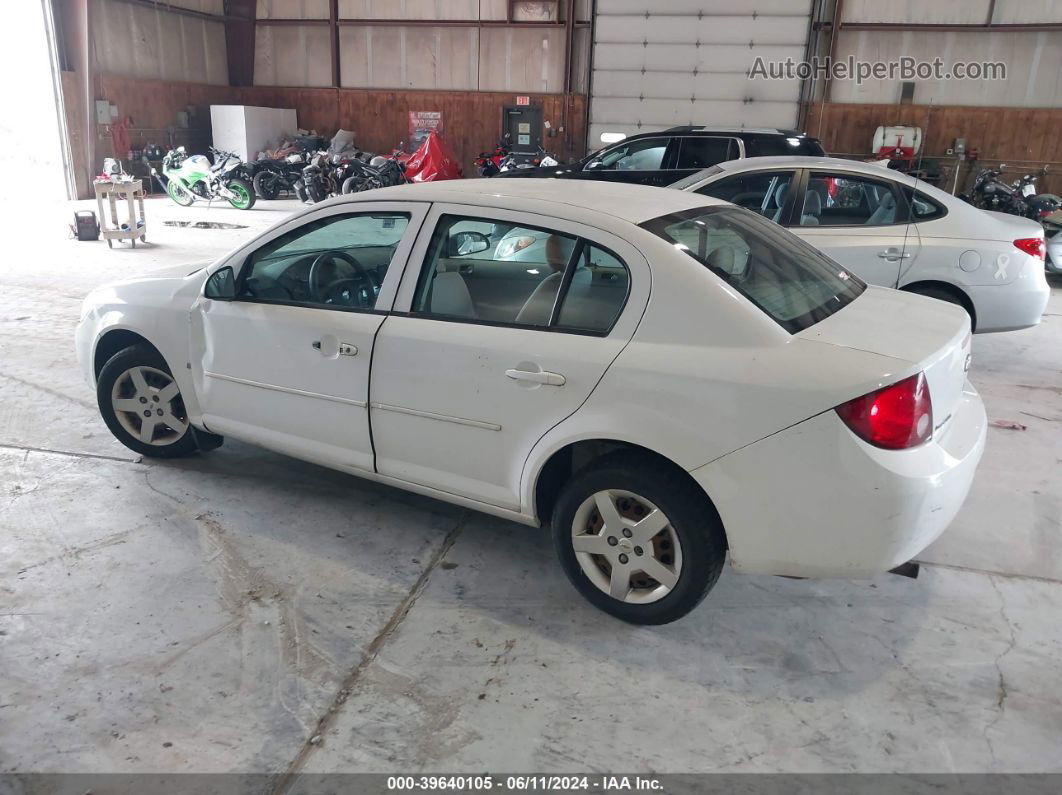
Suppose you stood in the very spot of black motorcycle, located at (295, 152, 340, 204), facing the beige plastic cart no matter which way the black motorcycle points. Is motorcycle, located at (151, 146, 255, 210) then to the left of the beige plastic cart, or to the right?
right

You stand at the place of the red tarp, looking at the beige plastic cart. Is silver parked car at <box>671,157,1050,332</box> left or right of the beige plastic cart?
left

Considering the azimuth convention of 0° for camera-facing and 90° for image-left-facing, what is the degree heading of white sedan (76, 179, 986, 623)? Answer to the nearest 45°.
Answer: approximately 135°

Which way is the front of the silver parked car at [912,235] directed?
to the viewer's left

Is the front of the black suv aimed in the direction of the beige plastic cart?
yes

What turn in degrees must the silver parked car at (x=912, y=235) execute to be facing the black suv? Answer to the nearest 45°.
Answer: approximately 45° to its right

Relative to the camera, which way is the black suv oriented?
to the viewer's left

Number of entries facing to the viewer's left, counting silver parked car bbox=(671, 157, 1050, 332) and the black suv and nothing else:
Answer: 2

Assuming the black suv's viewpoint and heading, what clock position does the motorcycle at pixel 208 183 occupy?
The motorcycle is roughly at 1 o'clock from the black suv.

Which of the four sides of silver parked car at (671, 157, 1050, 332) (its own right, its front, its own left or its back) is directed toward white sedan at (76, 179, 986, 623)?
left

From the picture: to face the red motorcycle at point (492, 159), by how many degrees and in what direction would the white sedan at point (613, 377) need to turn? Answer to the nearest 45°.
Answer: approximately 45° to its right

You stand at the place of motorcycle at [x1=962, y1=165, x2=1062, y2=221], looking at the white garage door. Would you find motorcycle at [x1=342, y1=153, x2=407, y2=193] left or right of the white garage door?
left

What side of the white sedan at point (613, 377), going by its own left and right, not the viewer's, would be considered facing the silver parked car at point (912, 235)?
right

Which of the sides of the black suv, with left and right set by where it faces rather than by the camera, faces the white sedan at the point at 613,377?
left
